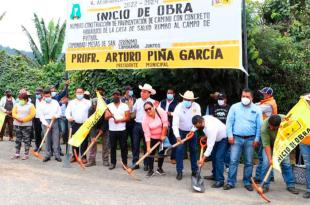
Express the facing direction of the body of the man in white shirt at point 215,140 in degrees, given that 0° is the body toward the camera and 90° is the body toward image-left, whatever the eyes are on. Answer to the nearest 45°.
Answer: approximately 90°

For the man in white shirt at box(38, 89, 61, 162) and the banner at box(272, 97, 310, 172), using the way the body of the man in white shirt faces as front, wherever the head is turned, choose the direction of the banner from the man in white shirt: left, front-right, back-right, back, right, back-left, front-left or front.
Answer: front-left

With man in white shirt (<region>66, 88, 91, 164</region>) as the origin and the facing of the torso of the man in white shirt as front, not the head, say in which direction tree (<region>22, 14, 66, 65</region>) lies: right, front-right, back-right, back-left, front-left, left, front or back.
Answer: back

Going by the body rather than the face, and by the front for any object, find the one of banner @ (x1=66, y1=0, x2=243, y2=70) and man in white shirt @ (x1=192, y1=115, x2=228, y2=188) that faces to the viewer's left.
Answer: the man in white shirt

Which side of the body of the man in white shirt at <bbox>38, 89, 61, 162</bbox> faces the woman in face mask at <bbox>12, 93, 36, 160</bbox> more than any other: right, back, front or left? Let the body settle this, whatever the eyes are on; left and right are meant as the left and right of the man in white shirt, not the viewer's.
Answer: right

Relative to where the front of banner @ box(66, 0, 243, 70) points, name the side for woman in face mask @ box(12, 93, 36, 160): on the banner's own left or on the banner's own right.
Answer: on the banner's own right

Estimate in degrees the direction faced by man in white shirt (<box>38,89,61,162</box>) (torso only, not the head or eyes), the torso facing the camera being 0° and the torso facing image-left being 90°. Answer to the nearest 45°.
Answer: approximately 0°

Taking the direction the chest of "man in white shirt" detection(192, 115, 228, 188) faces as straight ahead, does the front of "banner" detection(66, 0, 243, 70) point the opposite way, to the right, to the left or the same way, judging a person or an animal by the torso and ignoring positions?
to the left

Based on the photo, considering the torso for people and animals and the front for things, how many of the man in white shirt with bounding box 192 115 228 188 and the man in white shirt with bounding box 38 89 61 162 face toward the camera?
1
